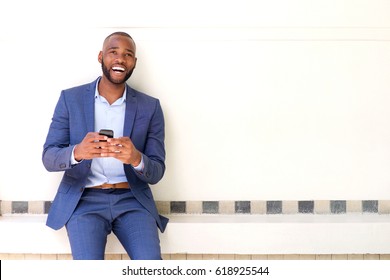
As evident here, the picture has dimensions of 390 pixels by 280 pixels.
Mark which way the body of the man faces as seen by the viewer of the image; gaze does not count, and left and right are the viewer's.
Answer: facing the viewer
